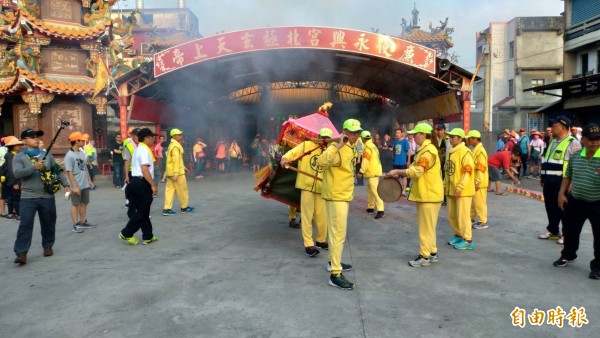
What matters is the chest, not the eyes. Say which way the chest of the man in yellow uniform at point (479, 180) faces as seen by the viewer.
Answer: to the viewer's left

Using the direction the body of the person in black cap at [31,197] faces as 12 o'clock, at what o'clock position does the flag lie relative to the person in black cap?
The flag is roughly at 8 o'clock from the person in black cap.

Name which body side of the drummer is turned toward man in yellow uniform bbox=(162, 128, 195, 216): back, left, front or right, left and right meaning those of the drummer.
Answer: front

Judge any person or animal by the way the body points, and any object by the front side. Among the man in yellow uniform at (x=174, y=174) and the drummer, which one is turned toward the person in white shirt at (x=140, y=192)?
the drummer

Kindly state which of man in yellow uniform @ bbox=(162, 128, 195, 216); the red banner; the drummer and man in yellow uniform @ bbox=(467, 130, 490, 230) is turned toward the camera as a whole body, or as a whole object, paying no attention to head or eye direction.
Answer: the red banner

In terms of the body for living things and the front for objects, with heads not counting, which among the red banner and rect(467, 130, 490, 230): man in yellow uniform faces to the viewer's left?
the man in yellow uniform

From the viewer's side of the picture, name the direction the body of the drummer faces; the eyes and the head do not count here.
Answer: to the viewer's left
